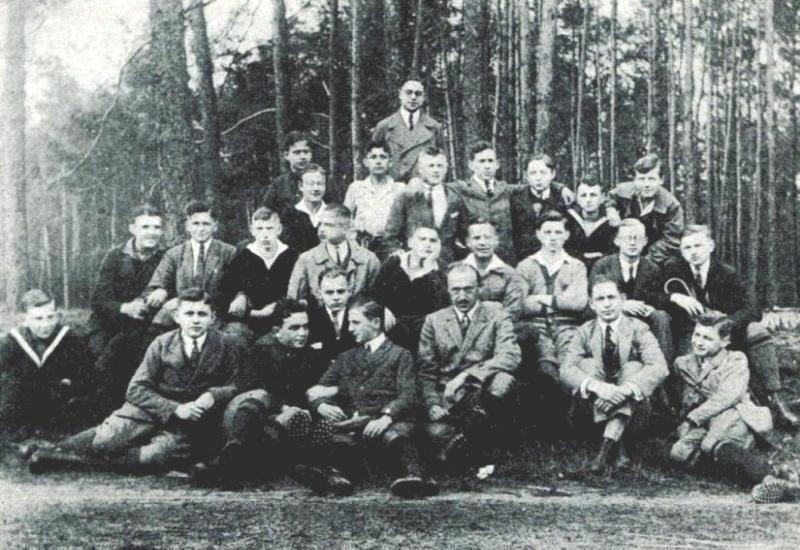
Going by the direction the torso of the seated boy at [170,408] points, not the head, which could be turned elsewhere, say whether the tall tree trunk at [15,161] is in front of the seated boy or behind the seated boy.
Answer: behind

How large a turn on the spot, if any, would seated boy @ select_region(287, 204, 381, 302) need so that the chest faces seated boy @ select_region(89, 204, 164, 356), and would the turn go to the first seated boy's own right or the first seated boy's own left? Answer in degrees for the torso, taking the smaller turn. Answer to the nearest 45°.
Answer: approximately 90° to the first seated boy's own right
